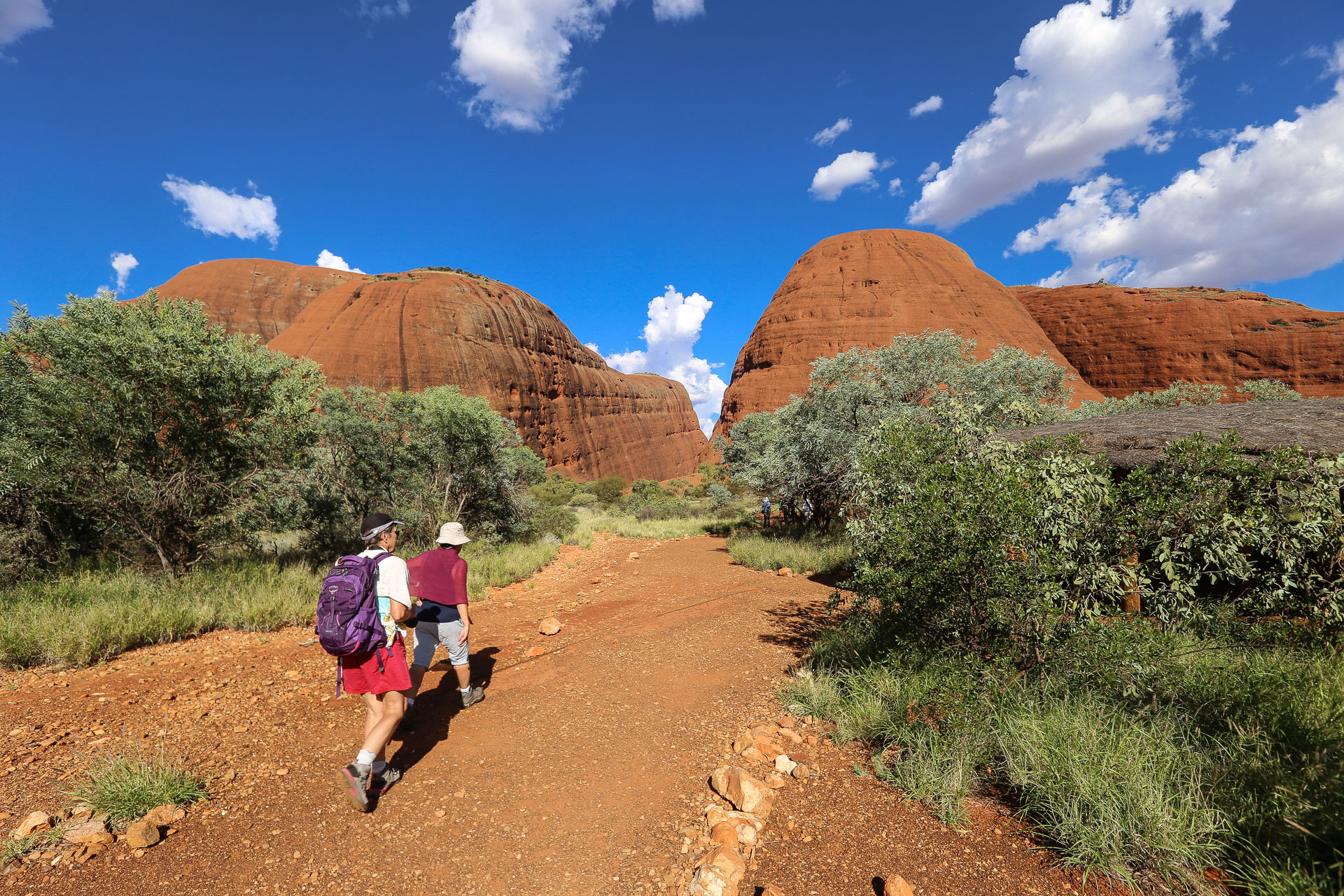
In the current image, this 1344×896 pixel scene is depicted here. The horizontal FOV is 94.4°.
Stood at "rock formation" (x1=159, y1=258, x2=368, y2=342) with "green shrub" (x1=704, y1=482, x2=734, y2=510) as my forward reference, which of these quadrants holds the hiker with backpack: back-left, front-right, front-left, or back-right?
front-right

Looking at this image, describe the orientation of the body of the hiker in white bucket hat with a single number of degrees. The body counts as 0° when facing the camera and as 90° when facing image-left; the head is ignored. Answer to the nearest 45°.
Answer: approximately 225°

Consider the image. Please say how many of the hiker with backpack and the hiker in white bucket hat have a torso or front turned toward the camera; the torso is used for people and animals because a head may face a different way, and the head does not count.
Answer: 0

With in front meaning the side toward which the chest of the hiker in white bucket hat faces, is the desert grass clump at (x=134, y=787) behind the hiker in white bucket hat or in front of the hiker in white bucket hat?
behind

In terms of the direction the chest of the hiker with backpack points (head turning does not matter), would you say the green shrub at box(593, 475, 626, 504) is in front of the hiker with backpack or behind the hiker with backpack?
in front

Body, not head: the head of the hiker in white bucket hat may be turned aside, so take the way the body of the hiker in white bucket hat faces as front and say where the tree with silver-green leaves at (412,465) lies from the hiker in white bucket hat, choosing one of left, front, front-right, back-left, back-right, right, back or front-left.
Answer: front-left

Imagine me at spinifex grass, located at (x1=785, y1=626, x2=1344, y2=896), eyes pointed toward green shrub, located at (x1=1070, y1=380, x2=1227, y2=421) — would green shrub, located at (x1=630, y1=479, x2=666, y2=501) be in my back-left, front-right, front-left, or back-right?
front-left

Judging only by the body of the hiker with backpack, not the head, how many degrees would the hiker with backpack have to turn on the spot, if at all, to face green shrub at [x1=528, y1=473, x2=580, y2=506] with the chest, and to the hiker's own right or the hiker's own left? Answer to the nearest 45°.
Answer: approximately 45° to the hiker's own left

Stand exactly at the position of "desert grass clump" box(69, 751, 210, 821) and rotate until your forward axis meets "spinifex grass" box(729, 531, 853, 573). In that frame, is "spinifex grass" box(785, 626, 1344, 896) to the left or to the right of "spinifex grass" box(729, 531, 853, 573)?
right

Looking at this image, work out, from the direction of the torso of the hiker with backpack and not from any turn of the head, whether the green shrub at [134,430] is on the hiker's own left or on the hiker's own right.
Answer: on the hiker's own left

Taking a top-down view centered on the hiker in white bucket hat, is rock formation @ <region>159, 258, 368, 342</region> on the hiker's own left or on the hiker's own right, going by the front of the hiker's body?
on the hiker's own left

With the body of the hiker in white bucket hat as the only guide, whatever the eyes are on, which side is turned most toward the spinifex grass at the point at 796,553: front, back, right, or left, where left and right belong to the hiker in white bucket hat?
front

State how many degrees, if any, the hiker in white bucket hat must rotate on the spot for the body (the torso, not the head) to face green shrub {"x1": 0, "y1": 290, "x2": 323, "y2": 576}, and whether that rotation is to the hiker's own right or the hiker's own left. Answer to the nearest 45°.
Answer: approximately 90° to the hiker's own left

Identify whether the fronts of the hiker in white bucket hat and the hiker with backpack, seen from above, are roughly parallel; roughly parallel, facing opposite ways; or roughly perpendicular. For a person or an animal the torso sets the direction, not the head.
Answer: roughly parallel

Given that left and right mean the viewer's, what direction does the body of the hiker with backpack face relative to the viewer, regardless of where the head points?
facing away from the viewer and to the right of the viewer
